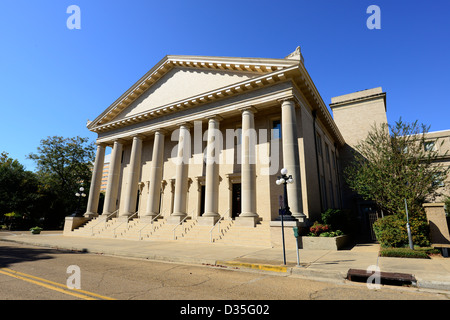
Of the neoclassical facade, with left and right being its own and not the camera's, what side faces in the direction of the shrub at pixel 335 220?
left

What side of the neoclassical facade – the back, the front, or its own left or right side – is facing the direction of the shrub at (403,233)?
left

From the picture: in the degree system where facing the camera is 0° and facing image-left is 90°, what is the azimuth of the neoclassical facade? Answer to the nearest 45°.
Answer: approximately 45°

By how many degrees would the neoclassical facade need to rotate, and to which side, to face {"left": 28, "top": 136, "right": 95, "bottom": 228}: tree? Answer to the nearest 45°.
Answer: approximately 90° to its right

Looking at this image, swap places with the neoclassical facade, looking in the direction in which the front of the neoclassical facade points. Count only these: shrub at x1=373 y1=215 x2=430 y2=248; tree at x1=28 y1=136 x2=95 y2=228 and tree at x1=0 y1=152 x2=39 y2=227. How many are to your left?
1

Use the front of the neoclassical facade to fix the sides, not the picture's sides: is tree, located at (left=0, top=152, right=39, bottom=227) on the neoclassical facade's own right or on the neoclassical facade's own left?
on the neoclassical facade's own right
